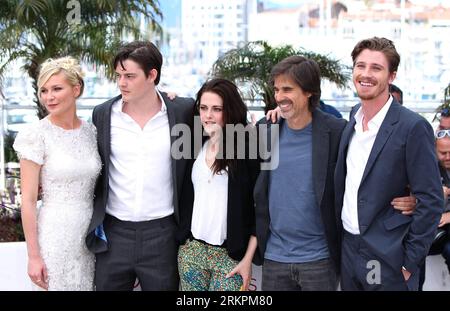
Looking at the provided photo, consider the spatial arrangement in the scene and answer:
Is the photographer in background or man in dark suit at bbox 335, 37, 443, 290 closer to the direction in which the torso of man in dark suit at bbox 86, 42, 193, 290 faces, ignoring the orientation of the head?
the man in dark suit

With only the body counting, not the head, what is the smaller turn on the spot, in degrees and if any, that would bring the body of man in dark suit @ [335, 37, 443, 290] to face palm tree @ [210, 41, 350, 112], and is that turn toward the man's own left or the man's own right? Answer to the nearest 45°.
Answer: approximately 135° to the man's own right

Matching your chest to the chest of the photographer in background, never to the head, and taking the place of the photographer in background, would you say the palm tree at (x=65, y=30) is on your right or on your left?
on your right

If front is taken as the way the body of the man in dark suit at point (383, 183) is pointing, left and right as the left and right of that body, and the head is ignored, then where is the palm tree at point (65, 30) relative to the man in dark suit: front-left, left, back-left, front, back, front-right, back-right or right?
right

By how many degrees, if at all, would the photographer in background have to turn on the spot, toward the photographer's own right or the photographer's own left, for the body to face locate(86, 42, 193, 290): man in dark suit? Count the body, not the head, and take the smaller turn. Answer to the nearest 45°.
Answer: approximately 45° to the photographer's own right

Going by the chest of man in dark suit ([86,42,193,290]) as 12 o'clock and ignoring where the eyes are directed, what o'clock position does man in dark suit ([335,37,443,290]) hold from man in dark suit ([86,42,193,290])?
man in dark suit ([335,37,443,290]) is roughly at 10 o'clock from man in dark suit ([86,42,193,290]).

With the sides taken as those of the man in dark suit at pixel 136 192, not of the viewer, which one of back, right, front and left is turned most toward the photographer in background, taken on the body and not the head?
left

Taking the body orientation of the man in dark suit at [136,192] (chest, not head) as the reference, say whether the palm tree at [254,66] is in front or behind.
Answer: behind

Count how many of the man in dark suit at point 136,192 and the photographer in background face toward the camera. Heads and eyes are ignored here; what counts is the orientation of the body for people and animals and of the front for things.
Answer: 2
